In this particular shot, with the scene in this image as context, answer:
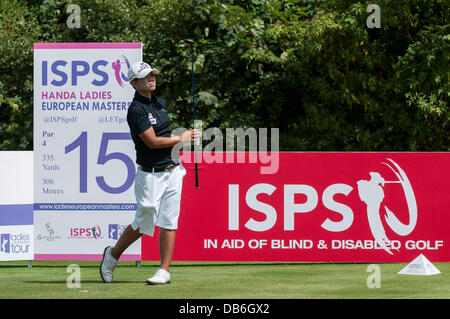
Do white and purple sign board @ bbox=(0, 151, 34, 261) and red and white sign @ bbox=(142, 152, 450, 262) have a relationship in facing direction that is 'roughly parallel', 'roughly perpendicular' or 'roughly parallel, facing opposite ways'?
roughly parallel

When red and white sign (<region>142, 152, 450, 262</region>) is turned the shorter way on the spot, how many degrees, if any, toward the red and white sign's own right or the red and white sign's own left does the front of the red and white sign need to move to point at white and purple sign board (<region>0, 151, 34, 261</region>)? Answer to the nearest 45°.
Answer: approximately 90° to the red and white sign's own right

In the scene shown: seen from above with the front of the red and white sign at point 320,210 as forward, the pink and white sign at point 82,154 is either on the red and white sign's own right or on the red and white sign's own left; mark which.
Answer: on the red and white sign's own right

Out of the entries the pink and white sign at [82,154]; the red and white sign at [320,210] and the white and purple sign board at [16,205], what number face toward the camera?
3

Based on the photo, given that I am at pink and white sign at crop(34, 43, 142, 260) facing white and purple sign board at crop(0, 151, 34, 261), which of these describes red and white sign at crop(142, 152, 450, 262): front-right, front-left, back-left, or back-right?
back-right

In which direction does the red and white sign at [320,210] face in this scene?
toward the camera

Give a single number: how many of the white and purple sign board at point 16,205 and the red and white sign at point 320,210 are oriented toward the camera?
2

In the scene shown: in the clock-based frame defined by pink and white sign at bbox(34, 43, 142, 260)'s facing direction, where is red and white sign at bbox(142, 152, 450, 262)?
red and white sign at bbox(142, 152, 450, 262) is roughly at 9 o'clock from pink and white sign at bbox(34, 43, 142, 260).

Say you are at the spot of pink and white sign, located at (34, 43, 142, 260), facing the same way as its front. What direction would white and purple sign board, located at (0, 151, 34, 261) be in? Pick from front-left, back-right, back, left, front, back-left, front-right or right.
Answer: back-right

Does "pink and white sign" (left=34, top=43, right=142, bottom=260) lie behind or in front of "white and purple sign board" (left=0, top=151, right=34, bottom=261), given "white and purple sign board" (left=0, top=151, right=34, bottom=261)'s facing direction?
in front

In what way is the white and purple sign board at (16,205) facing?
toward the camera

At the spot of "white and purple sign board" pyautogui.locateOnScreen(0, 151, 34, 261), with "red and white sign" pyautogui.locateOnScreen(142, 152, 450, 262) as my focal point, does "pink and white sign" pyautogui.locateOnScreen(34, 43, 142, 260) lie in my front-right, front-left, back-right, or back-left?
front-right
